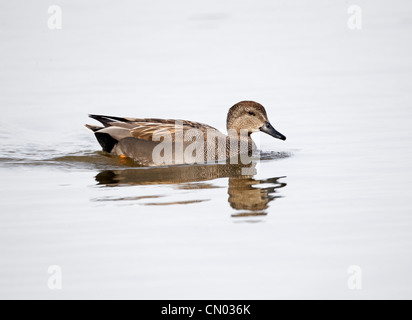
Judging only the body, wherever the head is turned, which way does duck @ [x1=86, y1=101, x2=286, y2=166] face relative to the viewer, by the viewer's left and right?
facing to the right of the viewer
